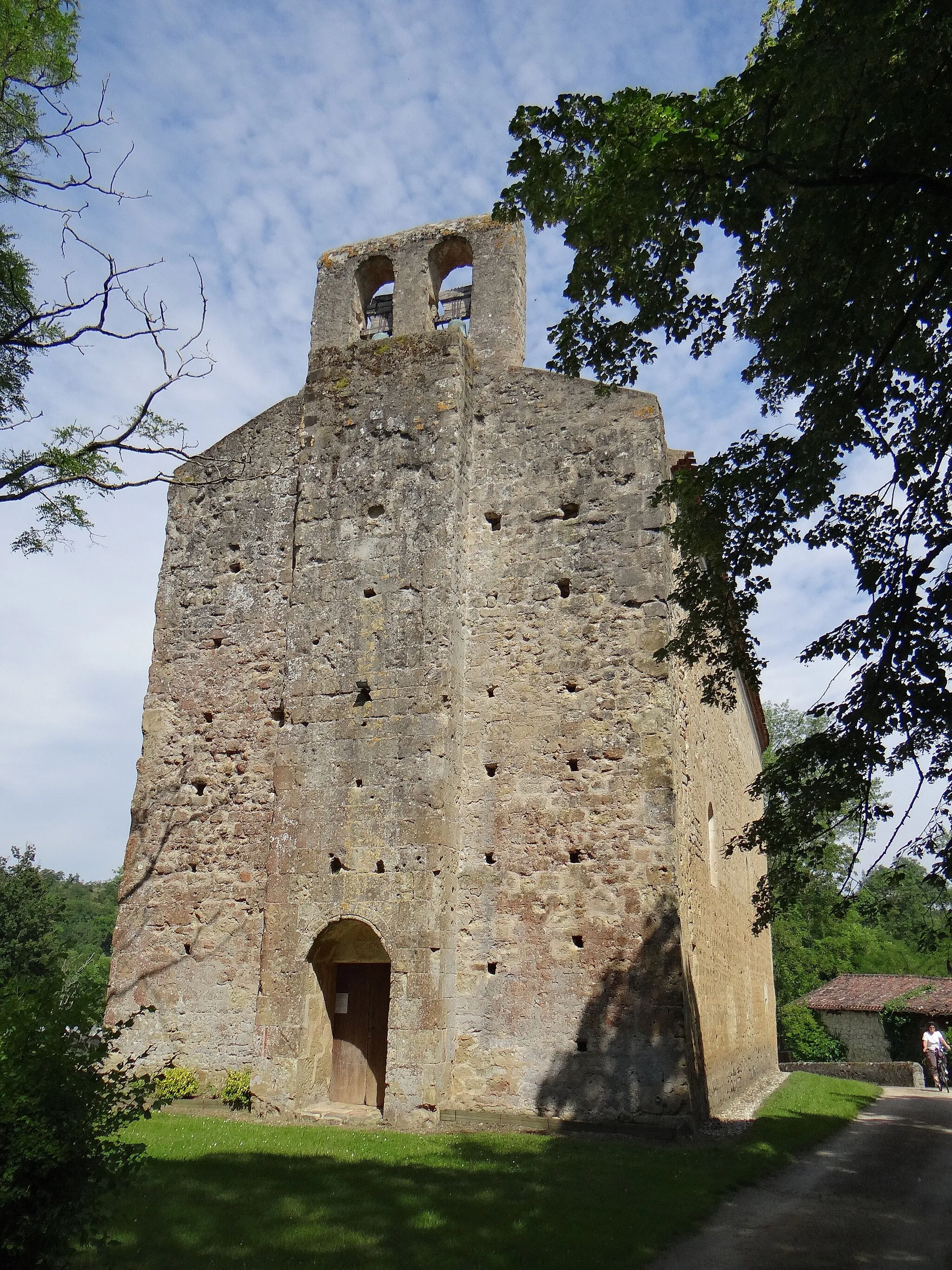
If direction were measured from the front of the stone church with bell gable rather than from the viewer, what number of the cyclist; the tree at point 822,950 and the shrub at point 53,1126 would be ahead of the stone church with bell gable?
1

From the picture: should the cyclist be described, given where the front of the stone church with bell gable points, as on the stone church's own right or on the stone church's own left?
on the stone church's own left

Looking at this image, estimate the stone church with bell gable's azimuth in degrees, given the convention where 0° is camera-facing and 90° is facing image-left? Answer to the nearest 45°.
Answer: approximately 0°

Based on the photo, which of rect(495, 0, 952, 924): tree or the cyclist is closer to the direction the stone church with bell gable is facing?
the tree

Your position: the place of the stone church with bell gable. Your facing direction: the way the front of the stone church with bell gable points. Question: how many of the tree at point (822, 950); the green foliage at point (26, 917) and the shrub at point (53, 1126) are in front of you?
1

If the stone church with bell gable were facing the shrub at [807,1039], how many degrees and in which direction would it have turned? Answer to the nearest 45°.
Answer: approximately 135° to its left

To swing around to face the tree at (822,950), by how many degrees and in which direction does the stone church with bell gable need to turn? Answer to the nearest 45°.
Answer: approximately 135° to its left

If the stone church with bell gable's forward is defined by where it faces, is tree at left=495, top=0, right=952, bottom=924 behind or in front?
in front

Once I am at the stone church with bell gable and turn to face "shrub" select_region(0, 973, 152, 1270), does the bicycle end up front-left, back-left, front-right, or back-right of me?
back-left

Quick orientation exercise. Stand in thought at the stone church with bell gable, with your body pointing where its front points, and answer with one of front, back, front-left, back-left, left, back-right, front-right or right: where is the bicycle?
back-left

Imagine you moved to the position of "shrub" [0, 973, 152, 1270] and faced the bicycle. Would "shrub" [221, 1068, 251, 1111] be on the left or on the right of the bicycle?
left

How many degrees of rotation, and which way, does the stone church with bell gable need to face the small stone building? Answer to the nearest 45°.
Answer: approximately 135° to its left

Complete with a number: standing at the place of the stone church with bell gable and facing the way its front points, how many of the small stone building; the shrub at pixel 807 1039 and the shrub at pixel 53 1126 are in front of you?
1
